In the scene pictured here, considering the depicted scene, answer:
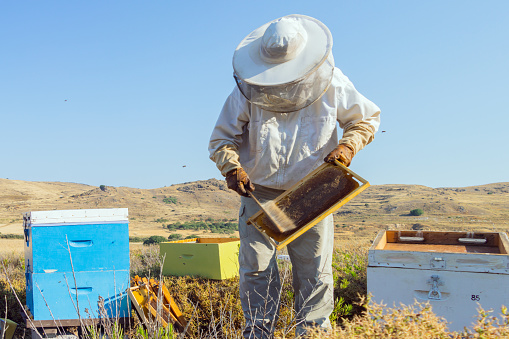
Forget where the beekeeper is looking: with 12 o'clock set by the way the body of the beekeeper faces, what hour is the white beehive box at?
The white beehive box is roughly at 9 o'clock from the beekeeper.

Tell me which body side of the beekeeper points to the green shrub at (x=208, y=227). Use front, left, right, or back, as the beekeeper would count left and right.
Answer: back

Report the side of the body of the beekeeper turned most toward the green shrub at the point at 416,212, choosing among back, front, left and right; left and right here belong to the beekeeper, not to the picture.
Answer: back

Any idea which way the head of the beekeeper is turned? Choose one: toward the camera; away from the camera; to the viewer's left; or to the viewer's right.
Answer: toward the camera

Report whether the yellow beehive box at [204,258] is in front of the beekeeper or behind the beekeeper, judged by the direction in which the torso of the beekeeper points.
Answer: behind

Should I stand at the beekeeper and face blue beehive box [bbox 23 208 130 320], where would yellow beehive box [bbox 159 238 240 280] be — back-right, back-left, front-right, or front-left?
front-right

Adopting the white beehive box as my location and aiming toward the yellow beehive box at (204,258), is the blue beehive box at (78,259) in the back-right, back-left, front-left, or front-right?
front-left

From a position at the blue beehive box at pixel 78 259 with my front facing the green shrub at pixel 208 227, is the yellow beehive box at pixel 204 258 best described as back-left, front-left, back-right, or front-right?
front-right

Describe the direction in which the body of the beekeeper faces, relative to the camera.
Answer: toward the camera

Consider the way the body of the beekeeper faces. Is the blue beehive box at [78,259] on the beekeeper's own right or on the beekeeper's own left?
on the beekeeper's own right
